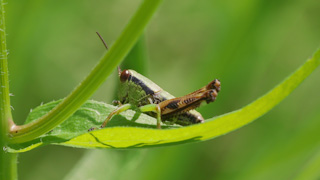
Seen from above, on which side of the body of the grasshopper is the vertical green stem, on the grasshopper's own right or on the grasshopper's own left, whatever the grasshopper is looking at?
on the grasshopper's own left

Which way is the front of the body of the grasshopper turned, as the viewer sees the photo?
to the viewer's left

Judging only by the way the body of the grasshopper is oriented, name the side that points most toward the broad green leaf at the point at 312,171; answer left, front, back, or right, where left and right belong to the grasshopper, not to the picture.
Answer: back

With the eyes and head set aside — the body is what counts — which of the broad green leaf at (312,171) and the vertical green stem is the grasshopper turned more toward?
the vertical green stem

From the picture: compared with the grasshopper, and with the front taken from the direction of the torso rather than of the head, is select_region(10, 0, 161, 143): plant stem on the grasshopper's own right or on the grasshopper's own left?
on the grasshopper's own left
